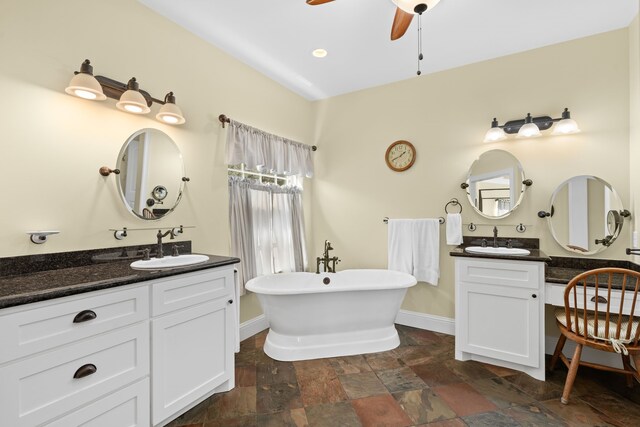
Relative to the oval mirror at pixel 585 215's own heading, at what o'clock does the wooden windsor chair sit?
The wooden windsor chair is roughly at 12 o'clock from the oval mirror.

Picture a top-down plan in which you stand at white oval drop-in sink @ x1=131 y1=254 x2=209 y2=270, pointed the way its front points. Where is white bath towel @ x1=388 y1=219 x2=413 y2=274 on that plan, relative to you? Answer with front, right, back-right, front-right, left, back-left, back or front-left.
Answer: front-left

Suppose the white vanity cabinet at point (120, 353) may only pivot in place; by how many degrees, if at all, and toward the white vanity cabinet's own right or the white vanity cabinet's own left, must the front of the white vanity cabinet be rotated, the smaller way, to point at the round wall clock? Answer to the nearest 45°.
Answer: approximately 45° to the white vanity cabinet's own left

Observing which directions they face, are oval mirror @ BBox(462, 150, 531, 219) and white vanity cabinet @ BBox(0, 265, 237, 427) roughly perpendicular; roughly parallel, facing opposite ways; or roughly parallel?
roughly perpendicular

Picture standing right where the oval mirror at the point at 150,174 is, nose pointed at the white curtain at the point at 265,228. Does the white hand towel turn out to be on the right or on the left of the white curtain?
right

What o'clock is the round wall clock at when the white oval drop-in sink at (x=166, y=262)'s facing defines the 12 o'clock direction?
The round wall clock is roughly at 10 o'clock from the white oval drop-in sink.

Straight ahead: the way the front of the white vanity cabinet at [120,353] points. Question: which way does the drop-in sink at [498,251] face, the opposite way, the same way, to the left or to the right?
to the right

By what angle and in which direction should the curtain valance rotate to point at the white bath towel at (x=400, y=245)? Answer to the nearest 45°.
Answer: approximately 45° to its left

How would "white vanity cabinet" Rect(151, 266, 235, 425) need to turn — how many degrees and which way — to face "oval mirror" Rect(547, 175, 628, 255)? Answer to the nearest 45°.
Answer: approximately 45° to its left

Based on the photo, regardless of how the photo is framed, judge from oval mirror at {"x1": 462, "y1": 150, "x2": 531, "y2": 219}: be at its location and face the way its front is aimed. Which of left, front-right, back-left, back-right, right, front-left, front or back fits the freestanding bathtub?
front-right

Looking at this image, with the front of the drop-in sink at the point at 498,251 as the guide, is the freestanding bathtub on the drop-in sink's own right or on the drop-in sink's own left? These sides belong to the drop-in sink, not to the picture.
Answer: on the drop-in sink's own right

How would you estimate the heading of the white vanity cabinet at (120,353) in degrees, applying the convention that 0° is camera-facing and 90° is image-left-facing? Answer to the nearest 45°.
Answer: approximately 315°

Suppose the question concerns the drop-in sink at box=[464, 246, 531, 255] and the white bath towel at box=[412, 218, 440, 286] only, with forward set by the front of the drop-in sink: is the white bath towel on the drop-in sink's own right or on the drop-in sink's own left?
on the drop-in sink's own right

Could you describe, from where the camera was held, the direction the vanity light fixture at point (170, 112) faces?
facing the viewer and to the right of the viewer
